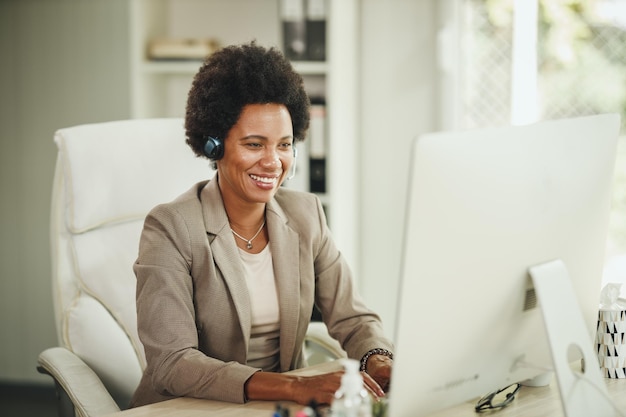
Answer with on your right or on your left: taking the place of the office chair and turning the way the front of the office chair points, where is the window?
on your left

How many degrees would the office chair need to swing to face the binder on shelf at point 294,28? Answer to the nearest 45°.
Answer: approximately 90° to its left

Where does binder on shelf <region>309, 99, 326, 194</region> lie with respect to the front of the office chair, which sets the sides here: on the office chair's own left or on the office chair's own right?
on the office chair's own left

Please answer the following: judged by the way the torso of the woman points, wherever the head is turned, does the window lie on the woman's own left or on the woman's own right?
on the woman's own left

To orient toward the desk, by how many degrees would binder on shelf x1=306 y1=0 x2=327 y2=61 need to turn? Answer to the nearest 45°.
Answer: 0° — it already faces it

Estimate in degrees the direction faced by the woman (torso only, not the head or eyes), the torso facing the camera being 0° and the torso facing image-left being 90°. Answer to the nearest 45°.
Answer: approximately 315°

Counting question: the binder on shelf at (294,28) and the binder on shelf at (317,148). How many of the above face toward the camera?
2

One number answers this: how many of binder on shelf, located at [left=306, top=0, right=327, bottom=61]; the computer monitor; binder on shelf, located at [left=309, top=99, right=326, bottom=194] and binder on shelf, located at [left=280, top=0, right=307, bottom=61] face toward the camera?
3

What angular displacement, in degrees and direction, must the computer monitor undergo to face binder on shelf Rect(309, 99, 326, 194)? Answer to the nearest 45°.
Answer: approximately 45° to its right
